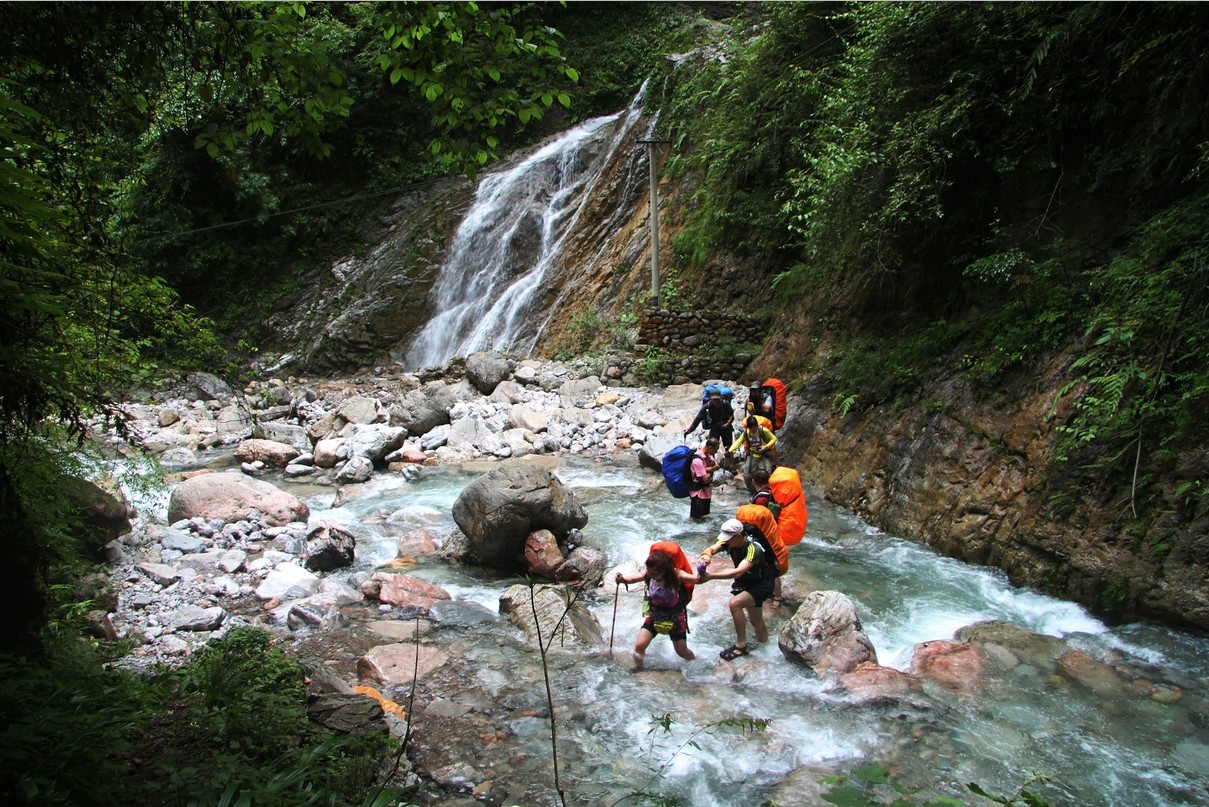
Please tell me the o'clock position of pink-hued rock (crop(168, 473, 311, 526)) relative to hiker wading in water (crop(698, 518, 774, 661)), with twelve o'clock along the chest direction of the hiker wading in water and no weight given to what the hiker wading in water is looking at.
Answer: The pink-hued rock is roughly at 2 o'clock from the hiker wading in water.

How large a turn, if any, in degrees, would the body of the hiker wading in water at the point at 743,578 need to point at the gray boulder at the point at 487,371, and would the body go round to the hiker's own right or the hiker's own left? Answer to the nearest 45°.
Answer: approximately 90° to the hiker's own right

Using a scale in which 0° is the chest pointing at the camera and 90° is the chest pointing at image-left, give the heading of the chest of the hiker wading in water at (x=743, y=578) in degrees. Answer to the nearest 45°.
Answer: approximately 45°

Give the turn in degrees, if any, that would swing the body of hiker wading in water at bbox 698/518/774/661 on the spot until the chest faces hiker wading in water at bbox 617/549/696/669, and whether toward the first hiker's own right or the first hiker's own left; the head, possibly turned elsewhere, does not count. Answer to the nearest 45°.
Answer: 0° — they already face them

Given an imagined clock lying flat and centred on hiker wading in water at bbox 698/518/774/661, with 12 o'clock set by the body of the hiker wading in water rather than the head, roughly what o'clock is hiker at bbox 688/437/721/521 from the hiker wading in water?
The hiker is roughly at 4 o'clock from the hiker wading in water.

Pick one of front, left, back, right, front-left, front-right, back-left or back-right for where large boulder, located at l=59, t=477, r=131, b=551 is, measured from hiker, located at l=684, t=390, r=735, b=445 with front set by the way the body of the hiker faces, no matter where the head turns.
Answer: front-right

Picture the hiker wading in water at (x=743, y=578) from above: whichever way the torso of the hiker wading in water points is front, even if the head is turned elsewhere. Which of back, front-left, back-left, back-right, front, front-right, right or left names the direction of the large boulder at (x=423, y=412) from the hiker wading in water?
right

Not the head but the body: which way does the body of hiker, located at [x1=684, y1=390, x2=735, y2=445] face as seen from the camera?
toward the camera

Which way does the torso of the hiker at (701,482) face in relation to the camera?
to the viewer's right

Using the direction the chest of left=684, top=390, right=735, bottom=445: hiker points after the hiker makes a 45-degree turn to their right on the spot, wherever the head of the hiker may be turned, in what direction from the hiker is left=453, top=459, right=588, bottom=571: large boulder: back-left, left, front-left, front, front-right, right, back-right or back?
front

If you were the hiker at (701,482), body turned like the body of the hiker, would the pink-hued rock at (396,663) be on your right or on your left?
on your right
